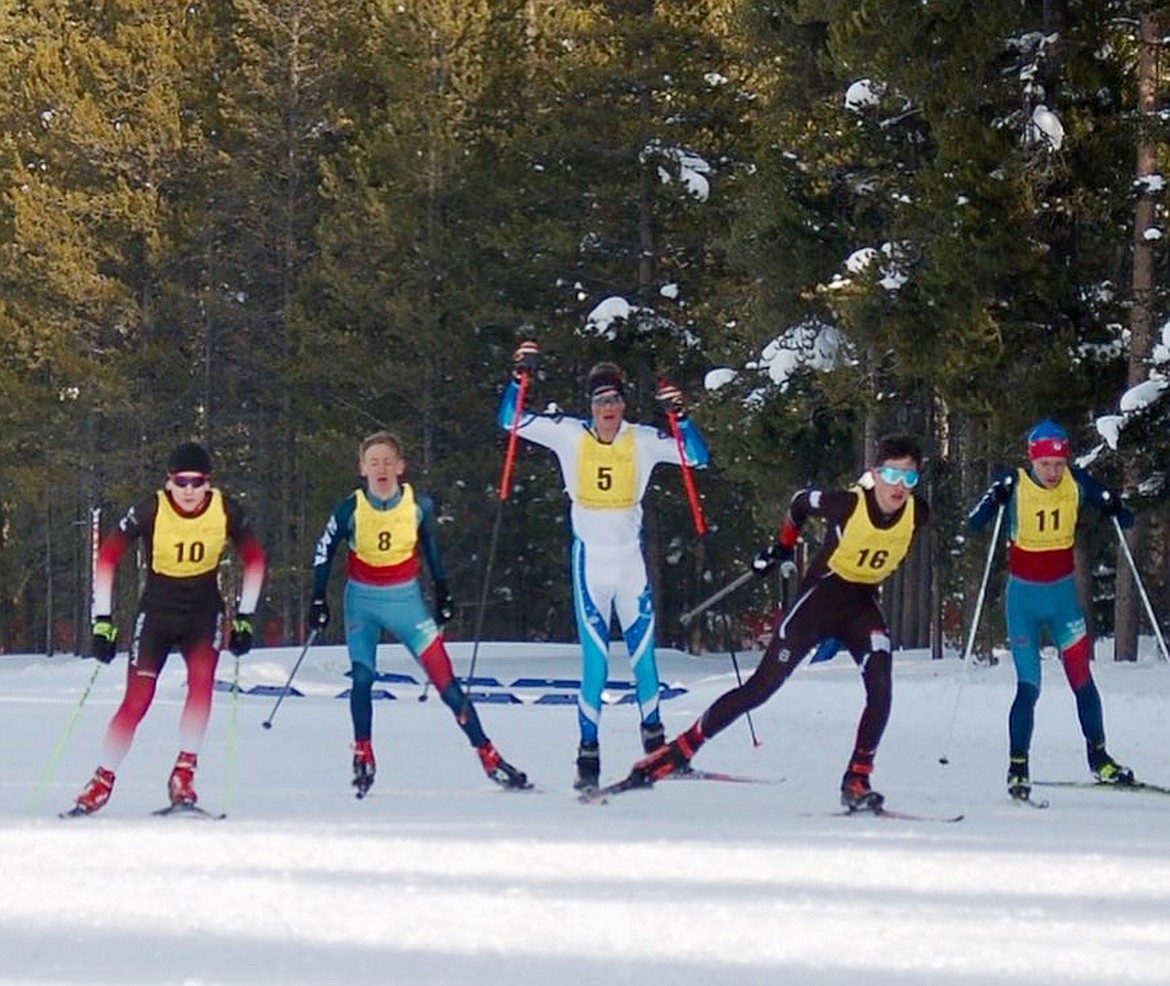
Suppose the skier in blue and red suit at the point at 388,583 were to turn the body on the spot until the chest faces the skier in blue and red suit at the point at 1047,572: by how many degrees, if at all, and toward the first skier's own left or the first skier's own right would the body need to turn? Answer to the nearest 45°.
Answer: approximately 90° to the first skier's own left

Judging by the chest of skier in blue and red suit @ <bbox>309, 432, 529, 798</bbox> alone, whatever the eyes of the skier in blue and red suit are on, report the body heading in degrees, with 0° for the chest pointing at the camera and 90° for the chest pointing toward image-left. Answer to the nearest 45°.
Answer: approximately 0°

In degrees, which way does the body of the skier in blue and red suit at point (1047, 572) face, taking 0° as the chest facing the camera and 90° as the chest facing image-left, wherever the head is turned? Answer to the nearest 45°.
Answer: approximately 0°

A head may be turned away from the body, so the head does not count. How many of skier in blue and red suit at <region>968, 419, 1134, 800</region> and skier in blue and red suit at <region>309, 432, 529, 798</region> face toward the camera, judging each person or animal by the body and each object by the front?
2

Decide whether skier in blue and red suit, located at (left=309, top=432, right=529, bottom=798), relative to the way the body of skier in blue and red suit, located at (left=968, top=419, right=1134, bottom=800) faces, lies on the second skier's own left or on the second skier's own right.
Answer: on the second skier's own right
